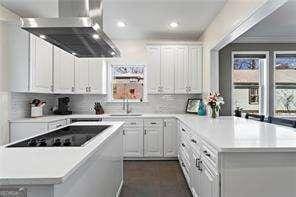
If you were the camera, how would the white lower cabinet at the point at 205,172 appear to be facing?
facing to the left of the viewer

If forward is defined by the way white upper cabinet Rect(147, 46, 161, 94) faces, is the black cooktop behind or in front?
in front

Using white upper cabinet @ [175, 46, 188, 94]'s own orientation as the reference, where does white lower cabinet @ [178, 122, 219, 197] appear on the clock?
The white lower cabinet is roughly at 12 o'clock from the white upper cabinet.

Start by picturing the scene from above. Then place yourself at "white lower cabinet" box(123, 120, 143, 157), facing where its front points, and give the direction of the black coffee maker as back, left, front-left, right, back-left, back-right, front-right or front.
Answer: right

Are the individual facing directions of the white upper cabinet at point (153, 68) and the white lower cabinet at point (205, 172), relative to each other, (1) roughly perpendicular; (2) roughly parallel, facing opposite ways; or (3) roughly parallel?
roughly perpendicular
